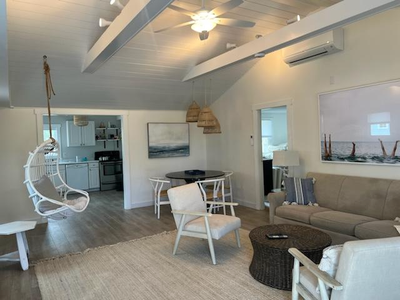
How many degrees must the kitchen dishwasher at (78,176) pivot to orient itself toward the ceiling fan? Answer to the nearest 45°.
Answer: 0° — it already faces it

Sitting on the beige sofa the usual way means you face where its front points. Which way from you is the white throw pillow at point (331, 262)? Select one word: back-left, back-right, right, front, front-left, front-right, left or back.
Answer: front-left

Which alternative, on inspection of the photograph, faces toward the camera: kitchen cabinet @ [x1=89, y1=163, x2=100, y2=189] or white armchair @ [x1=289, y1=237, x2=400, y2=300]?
the kitchen cabinet

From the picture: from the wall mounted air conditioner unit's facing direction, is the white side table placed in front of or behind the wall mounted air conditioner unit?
in front

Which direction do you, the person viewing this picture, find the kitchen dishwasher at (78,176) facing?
facing the viewer

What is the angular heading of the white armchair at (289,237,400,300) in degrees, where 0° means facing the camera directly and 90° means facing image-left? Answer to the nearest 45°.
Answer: approximately 135°

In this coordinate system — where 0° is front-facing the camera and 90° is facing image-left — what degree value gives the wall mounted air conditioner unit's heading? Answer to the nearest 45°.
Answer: approximately 45°

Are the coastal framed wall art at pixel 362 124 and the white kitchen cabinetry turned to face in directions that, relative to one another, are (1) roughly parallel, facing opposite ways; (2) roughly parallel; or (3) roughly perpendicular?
roughly perpendicular

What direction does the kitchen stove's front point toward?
toward the camera

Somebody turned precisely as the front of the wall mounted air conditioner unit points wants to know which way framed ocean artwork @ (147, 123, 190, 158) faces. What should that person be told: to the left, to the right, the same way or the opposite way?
to the left

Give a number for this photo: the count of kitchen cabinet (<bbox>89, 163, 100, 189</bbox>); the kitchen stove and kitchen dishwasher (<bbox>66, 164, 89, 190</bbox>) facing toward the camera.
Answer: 3

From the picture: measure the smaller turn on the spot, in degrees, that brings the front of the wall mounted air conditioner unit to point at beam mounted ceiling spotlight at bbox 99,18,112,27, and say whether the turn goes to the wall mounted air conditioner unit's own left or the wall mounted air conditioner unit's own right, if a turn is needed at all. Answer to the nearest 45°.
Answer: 0° — it already faces it

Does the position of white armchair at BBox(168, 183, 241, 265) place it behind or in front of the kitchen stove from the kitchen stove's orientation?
in front

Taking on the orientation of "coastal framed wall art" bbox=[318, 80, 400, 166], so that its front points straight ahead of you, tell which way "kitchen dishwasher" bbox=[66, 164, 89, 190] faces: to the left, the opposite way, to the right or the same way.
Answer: to the left

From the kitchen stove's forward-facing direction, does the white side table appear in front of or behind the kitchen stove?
in front

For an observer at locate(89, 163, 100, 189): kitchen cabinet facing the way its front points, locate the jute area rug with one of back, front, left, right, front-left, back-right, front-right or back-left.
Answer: front

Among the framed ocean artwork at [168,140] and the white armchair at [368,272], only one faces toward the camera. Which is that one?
the framed ocean artwork

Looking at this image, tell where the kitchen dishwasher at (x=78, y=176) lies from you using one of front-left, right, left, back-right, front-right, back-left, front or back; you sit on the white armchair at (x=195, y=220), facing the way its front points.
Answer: back

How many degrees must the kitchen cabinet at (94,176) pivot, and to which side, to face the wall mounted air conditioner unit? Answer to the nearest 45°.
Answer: approximately 45° to its left
